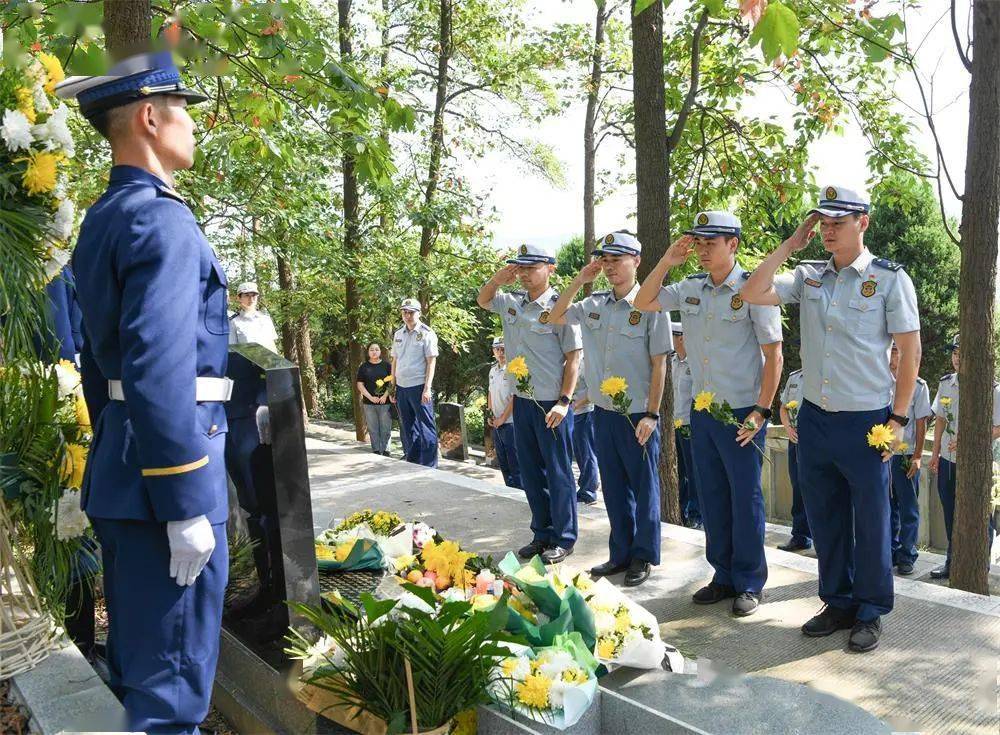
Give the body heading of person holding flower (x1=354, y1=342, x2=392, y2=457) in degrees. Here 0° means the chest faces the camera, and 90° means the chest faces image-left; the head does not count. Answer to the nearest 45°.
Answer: approximately 0°

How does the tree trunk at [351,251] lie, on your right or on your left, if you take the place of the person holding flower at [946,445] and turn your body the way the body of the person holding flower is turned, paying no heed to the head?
on your right

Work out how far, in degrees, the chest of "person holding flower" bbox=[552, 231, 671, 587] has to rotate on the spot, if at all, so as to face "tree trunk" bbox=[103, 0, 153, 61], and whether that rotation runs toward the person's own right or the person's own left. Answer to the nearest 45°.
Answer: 0° — they already face it

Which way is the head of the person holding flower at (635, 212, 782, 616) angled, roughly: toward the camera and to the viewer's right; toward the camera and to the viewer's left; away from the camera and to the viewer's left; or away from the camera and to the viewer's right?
toward the camera and to the viewer's left

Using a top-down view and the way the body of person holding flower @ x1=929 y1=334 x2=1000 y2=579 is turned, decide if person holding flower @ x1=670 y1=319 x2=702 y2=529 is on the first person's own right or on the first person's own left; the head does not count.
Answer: on the first person's own right

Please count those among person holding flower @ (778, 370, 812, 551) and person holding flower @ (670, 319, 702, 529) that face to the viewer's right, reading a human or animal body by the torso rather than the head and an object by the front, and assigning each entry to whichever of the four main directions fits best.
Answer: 0

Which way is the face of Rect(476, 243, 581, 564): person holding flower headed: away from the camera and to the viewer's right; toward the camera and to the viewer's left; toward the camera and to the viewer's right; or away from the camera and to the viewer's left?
toward the camera and to the viewer's left

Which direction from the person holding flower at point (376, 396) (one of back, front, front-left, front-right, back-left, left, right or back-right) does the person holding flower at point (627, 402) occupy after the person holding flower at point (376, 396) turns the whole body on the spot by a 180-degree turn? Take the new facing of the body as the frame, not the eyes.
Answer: back

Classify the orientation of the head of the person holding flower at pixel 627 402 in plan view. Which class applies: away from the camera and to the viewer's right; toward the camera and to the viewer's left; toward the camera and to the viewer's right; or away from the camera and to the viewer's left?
toward the camera and to the viewer's left

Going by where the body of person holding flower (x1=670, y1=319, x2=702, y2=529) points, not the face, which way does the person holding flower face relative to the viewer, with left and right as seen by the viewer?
facing the viewer and to the left of the viewer

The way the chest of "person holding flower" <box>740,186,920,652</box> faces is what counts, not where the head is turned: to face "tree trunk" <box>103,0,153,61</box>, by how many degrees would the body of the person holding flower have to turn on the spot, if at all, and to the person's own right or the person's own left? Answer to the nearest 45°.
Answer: approximately 45° to the person's own right

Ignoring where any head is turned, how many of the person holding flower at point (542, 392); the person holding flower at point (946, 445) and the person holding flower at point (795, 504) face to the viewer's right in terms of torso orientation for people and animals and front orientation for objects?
0

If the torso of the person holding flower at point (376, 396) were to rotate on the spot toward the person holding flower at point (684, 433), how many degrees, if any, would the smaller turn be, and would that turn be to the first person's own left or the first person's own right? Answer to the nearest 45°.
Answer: approximately 45° to the first person's own left
